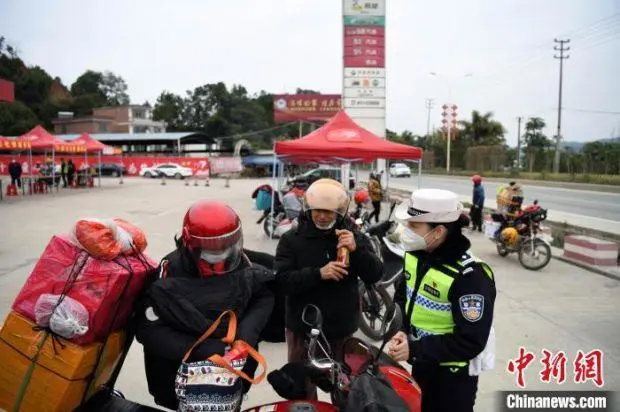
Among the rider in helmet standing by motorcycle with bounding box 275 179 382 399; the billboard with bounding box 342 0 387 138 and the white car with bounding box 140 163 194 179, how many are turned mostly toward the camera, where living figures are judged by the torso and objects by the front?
2

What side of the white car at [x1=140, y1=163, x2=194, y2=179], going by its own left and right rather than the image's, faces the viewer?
left

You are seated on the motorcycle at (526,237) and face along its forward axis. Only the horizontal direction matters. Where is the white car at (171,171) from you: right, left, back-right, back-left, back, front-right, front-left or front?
back

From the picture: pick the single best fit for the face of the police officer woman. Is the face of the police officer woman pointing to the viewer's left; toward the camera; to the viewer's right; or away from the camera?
to the viewer's left

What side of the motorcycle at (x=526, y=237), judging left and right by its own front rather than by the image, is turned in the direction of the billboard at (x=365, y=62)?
back

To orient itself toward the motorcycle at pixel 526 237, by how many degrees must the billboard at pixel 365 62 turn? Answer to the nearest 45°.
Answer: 0° — it already faces it
